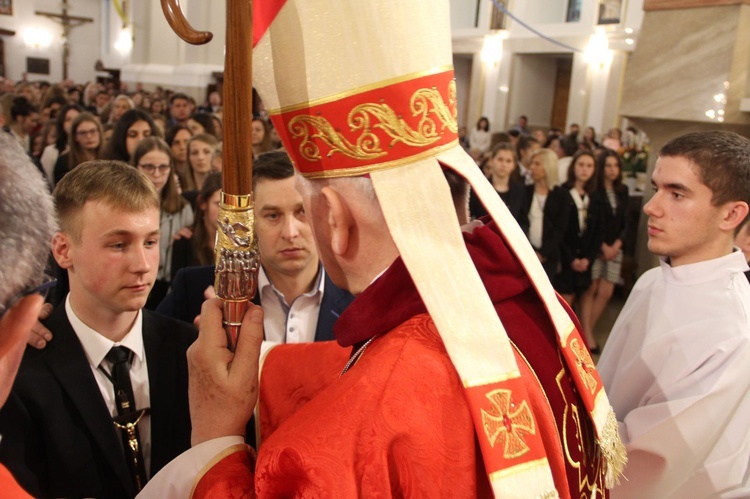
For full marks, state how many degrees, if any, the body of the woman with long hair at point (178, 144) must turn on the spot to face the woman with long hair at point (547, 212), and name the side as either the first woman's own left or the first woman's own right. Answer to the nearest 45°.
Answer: approximately 45° to the first woman's own left

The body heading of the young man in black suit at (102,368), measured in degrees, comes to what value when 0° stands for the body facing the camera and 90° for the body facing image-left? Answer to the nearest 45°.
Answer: approximately 315°

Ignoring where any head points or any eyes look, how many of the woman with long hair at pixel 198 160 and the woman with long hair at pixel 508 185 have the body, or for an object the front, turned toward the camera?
2

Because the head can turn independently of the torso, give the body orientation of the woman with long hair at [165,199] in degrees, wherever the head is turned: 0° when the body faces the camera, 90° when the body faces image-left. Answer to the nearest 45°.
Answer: approximately 0°

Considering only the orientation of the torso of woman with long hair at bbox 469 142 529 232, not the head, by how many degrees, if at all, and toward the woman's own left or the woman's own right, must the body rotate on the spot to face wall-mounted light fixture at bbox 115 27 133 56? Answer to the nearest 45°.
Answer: approximately 135° to the woman's own right

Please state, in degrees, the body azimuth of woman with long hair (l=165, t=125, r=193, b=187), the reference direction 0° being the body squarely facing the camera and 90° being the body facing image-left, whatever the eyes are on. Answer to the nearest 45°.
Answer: approximately 315°

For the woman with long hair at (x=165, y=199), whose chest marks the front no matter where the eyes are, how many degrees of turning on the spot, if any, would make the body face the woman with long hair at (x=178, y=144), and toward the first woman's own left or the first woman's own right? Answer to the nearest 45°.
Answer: approximately 180°

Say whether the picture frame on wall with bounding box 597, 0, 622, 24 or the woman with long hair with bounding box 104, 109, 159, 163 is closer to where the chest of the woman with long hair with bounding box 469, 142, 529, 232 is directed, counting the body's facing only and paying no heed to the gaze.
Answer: the woman with long hair

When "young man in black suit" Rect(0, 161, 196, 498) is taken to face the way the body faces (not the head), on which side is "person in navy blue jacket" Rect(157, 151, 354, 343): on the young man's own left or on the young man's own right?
on the young man's own left

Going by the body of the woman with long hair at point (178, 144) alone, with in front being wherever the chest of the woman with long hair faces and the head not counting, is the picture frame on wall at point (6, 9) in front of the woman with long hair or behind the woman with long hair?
behind

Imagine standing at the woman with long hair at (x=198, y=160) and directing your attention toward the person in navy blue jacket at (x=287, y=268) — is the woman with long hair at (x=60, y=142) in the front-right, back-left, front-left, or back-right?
back-right
